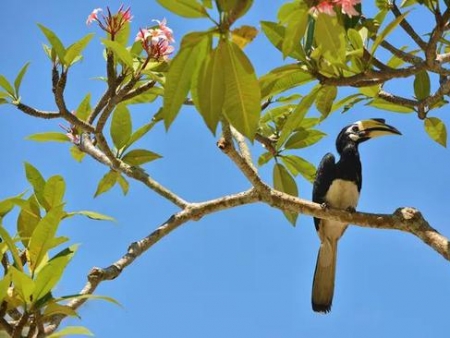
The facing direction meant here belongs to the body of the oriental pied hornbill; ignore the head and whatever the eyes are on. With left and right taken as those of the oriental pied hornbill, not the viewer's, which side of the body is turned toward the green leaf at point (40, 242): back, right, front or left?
right

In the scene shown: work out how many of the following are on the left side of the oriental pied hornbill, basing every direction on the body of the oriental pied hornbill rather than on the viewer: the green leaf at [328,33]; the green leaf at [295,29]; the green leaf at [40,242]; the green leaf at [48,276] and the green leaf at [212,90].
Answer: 0

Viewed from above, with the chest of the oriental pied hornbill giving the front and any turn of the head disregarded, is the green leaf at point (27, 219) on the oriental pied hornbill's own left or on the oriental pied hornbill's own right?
on the oriental pied hornbill's own right

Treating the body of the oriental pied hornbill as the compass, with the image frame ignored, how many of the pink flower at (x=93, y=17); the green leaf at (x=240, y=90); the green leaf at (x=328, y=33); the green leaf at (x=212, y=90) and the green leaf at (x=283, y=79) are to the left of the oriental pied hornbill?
0

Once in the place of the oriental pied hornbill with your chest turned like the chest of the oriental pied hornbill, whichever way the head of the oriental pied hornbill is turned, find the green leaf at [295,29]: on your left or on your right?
on your right

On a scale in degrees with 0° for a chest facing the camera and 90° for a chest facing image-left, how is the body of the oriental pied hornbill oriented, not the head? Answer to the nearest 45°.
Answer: approximately 315°

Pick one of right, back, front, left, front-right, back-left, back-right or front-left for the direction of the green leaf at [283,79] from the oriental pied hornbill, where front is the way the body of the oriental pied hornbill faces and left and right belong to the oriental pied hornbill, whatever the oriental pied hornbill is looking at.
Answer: front-right

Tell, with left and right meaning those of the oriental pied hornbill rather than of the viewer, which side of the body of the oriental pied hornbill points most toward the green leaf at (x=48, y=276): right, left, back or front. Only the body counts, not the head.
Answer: right
